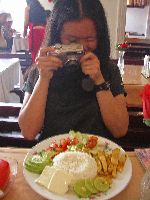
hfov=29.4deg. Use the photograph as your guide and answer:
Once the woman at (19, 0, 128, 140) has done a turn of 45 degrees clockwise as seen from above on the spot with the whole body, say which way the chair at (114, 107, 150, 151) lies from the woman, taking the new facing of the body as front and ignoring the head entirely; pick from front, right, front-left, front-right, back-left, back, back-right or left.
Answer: back

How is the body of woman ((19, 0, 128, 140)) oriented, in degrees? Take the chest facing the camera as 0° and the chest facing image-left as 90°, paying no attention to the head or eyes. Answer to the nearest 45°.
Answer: approximately 0°

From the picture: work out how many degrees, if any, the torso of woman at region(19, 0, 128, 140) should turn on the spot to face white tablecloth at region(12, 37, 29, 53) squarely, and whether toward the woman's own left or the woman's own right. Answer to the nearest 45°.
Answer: approximately 180°

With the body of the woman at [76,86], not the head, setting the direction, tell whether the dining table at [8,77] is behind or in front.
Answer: behind

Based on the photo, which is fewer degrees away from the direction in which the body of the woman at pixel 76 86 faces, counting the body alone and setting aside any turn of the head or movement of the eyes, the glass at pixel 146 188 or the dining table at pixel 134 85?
the glass
